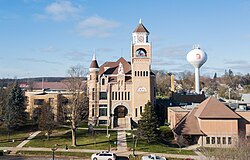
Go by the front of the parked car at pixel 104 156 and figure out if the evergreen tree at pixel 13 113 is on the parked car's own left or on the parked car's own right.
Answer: on the parked car's own right

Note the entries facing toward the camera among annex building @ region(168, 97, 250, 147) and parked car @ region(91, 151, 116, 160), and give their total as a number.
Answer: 1

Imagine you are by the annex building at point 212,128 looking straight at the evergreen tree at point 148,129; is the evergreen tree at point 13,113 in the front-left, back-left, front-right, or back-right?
front-right

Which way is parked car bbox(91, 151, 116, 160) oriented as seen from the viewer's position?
to the viewer's left

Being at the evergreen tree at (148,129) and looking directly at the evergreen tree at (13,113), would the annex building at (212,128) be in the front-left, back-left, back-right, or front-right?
back-right

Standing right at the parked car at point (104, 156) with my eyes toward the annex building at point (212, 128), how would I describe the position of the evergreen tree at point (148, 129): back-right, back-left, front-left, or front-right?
front-left

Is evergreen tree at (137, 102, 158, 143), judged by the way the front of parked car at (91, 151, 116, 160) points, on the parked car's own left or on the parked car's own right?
on the parked car's own right

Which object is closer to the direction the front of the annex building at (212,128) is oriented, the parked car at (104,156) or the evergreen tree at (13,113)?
the parked car

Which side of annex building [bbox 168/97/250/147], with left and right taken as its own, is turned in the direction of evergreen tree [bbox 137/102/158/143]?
right

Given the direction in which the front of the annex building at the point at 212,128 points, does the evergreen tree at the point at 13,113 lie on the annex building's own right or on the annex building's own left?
on the annex building's own right

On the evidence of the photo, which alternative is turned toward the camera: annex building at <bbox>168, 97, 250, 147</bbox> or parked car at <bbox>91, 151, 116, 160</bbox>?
the annex building

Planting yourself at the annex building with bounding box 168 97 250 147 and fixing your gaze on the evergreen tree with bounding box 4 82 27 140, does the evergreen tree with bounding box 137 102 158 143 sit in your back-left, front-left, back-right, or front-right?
front-left

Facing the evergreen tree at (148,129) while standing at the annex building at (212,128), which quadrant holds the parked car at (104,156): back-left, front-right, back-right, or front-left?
front-left

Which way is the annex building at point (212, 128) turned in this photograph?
toward the camera

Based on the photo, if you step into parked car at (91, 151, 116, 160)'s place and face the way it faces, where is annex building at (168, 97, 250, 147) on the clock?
The annex building is roughly at 5 o'clock from the parked car.

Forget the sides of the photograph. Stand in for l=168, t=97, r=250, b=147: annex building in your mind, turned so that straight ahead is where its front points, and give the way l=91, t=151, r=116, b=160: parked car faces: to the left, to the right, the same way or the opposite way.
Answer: to the right
